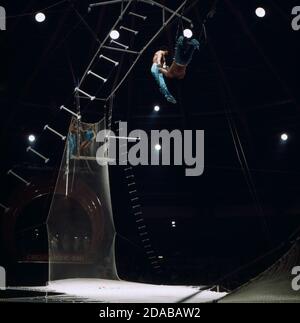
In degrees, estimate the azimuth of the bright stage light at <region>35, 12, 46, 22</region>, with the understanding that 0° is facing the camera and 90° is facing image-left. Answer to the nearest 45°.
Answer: approximately 0°
